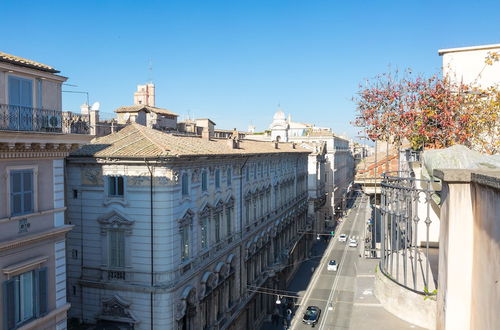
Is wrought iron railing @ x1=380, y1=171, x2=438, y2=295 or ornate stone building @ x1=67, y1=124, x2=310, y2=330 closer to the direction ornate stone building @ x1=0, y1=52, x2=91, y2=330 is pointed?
the wrought iron railing

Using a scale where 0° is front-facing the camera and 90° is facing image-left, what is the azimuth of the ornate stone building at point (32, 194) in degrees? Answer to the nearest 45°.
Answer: approximately 315°
